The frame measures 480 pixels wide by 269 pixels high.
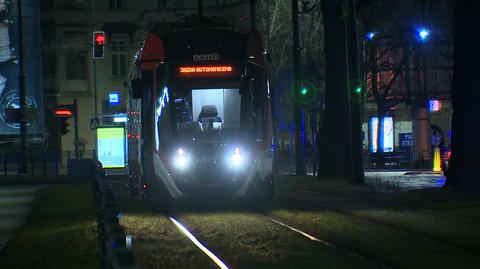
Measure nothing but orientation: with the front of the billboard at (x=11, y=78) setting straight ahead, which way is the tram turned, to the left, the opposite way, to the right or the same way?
the same way

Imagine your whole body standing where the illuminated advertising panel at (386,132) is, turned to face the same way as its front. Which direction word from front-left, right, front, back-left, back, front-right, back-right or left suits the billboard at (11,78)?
right

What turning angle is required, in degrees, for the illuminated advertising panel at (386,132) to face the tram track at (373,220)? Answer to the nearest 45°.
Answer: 0° — it already faces it

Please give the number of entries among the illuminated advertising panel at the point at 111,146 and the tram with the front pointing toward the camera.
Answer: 2

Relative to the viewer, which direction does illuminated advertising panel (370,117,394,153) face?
toward the camera

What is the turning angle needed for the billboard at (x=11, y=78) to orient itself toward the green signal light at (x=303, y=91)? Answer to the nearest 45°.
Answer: approximately 45° to its left

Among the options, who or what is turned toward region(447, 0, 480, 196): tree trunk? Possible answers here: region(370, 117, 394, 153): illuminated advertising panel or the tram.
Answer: the illuminated advertising panel

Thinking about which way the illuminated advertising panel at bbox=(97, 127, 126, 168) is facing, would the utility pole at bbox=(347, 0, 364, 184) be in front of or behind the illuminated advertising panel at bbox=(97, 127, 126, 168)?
in front

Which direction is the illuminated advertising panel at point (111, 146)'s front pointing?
toward the camera

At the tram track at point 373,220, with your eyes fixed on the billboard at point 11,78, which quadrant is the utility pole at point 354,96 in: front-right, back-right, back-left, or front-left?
front-right

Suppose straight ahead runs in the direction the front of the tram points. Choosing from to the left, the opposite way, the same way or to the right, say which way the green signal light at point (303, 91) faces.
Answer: the same way

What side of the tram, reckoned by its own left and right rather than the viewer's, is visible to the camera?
front
